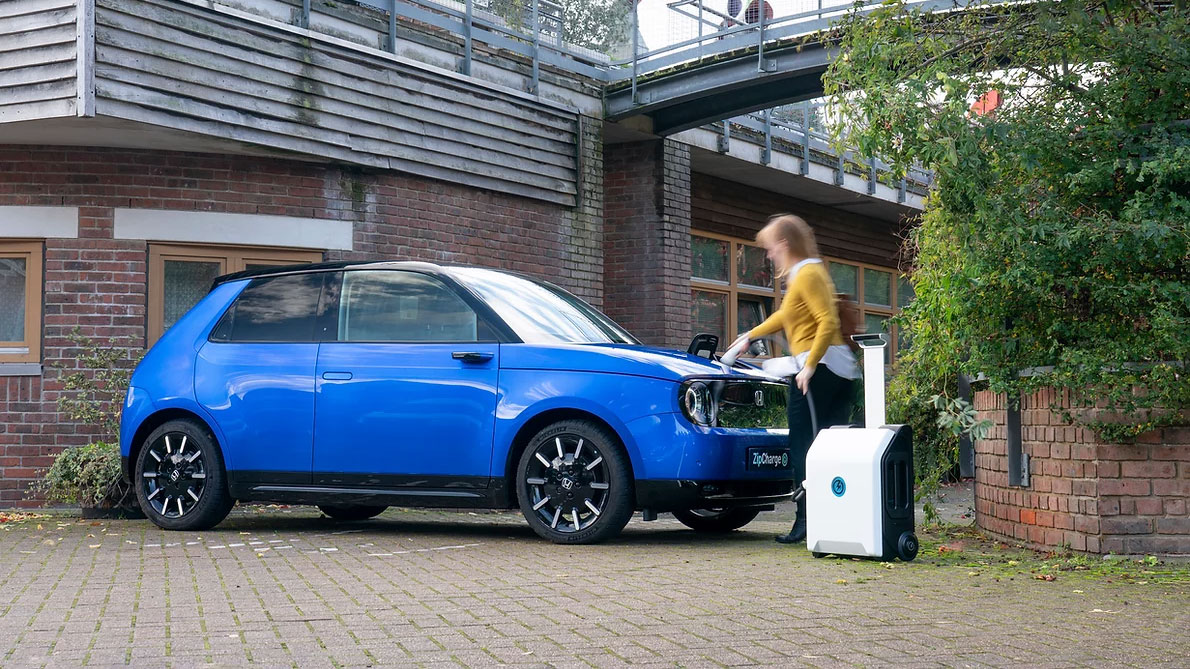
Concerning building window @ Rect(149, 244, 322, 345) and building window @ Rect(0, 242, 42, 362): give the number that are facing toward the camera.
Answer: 2

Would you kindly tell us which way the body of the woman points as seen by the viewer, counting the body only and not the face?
to the viewer's left

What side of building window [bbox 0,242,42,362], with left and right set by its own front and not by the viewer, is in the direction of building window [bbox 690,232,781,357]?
left

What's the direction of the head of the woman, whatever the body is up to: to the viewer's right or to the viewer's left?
to the viewer's left

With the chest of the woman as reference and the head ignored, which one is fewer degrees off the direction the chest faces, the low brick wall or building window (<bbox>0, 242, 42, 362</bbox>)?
the building window

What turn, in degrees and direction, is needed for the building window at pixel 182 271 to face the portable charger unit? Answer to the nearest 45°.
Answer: approximately 45° to its left

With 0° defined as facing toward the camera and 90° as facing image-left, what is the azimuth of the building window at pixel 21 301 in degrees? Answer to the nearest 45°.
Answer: approximately 0°

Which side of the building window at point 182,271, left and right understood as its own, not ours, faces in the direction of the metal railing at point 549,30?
left
